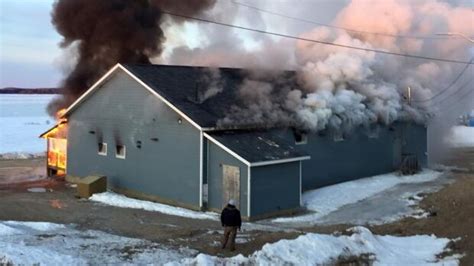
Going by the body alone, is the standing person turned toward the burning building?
yes

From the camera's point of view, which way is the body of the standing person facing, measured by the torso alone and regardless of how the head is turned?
away from the camera
